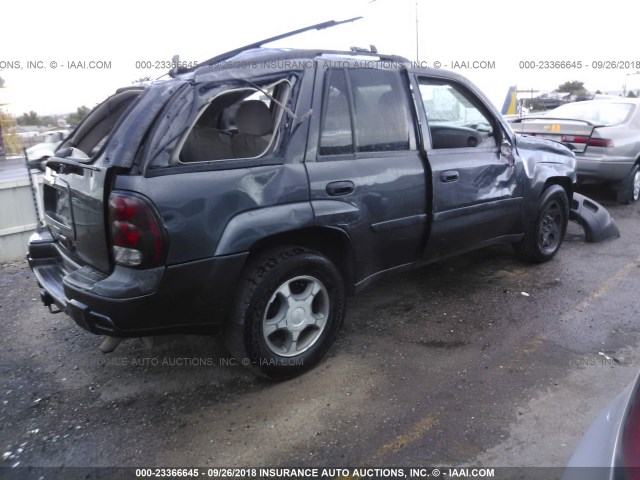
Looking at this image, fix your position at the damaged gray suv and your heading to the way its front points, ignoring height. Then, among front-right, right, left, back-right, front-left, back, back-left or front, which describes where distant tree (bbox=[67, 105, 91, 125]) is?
left

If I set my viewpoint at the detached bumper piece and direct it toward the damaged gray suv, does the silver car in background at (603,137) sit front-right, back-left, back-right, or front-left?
back-right

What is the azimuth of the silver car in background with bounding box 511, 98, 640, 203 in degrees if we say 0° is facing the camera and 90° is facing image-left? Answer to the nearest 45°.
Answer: approximately 225°

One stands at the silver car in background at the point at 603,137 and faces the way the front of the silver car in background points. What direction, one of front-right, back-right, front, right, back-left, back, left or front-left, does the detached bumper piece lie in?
back-right

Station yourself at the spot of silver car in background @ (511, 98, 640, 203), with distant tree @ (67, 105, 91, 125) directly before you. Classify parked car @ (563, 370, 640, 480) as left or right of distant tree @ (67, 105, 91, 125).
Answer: left

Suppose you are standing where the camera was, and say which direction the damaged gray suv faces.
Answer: facing away from the viewer and to the right of the viewer

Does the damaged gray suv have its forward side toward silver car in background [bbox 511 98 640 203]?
yes

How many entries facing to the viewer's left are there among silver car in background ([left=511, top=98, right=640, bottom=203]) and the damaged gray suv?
0

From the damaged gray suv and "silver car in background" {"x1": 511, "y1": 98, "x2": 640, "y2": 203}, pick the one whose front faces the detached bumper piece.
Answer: the damaged gray suv

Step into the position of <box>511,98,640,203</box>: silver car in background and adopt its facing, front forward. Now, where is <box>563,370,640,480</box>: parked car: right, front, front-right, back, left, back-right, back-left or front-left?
back-right

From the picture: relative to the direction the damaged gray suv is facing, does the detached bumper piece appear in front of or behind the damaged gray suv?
in front
